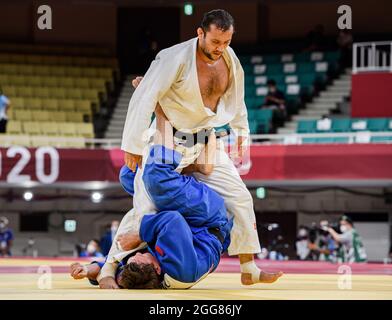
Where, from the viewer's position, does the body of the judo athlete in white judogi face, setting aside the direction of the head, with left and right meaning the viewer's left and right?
facing the viewer and to the right of the viewer

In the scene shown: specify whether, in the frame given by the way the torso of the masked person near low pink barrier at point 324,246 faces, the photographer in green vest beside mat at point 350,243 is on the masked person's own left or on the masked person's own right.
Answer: on the masked person's own left

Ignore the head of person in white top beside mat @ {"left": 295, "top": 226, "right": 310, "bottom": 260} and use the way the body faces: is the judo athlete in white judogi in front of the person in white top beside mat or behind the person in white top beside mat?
in front

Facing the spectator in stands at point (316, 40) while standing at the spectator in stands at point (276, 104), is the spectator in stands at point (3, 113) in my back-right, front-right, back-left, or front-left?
back-left

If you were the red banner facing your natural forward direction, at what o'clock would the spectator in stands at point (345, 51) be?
The spectator in stands is roughly at 7 o'clock from the red banner.

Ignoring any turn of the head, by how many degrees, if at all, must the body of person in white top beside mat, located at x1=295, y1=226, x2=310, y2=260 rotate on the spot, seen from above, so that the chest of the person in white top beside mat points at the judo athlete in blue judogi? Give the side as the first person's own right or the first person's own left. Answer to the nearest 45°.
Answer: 0° — they already face them

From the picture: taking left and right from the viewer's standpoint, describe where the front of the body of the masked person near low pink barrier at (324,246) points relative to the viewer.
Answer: facing the viewer and to the left of the viewer

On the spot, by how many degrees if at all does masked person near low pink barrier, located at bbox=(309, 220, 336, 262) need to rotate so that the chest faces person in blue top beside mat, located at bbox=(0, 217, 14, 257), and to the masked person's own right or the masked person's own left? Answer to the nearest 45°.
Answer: approximately 45° to the masked person's own right
